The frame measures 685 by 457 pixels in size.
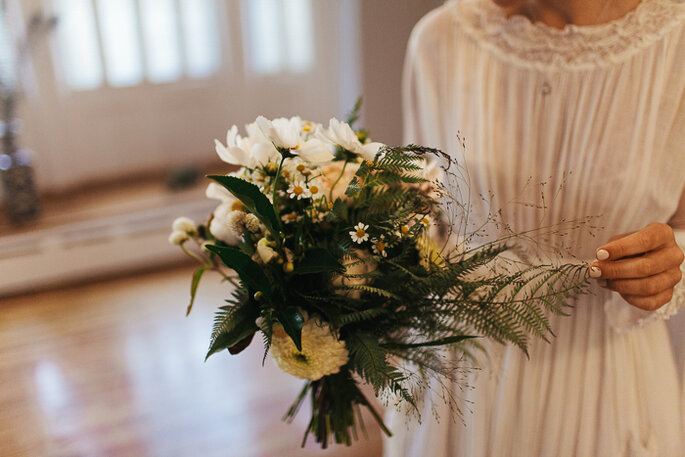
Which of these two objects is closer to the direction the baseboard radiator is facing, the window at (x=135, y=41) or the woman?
the woman

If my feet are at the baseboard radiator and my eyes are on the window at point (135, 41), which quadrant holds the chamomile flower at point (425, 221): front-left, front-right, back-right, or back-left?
back-right

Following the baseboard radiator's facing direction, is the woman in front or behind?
in front

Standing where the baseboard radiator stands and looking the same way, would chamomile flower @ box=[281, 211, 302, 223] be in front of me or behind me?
in front

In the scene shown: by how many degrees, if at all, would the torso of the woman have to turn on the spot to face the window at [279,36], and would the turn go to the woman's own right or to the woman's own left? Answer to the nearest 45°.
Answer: approximately 135° to the woman's own right

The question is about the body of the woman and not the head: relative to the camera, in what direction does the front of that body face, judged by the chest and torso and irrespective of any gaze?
toward the camera

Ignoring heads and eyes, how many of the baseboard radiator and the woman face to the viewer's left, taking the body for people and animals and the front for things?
0

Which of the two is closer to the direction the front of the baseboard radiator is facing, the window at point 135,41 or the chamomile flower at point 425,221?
the chamomile flower

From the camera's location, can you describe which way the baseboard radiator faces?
facing the viewer and to the right of the viewer
